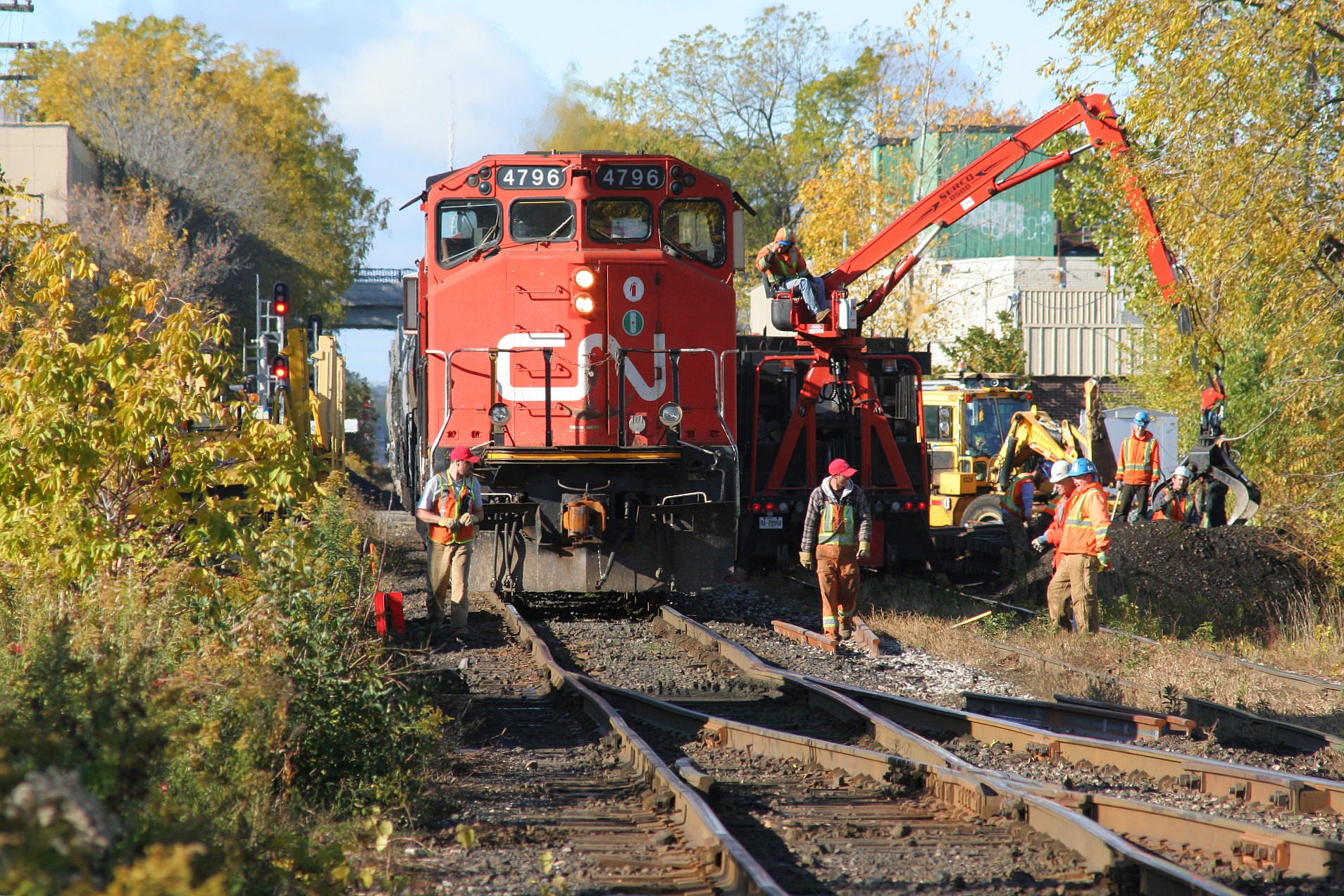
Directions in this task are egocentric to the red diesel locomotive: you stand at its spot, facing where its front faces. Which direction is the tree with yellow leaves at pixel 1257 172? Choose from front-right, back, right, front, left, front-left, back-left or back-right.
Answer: left

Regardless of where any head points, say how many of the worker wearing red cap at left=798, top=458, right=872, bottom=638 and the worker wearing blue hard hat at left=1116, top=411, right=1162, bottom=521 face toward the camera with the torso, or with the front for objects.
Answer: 2

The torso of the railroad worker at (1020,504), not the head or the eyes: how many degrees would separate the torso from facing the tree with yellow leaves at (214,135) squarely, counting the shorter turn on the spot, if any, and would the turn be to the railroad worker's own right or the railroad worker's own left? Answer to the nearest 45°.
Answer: approximately 135° to the railroad worker's own left

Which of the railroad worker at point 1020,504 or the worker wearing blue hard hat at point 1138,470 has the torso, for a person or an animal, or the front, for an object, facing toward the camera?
the worker wearing blue hard hat

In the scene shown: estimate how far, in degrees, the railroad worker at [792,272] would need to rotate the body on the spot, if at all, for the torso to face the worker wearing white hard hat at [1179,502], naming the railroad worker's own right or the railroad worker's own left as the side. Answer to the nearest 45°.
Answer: approximately 45° to the railroad worker's own left

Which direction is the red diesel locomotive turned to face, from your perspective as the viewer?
facing the viewer

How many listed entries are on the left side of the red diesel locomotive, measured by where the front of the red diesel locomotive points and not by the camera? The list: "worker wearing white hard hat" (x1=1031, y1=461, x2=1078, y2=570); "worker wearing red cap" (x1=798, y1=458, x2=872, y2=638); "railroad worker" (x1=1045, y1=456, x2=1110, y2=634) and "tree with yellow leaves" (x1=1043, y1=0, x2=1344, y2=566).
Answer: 4

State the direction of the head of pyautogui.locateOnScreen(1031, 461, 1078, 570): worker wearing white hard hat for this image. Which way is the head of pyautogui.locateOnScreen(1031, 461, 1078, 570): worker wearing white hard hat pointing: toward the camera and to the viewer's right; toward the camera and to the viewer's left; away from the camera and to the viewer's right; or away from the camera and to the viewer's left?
toward the camera and to the viewer's left

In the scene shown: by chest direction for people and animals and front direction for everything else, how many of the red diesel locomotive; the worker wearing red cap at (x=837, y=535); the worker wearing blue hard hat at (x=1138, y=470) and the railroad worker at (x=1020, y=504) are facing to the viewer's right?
1

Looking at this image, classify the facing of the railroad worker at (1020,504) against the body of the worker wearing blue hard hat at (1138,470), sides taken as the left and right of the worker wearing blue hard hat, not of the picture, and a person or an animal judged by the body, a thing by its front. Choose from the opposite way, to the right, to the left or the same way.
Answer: to the left

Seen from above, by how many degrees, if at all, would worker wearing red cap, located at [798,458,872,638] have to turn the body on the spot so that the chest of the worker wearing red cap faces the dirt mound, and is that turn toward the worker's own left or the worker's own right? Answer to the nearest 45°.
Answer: approximately 135° to the worker's own left

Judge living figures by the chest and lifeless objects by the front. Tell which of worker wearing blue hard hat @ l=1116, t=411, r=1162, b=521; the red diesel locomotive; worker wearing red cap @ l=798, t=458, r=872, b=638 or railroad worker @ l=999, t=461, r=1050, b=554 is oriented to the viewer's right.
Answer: the railroad worker

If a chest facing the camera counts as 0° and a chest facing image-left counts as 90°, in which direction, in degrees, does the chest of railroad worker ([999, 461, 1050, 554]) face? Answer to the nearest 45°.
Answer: approximately 270°

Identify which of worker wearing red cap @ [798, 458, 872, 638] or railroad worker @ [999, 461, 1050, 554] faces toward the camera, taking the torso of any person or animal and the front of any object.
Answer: the worker wearing red cap
